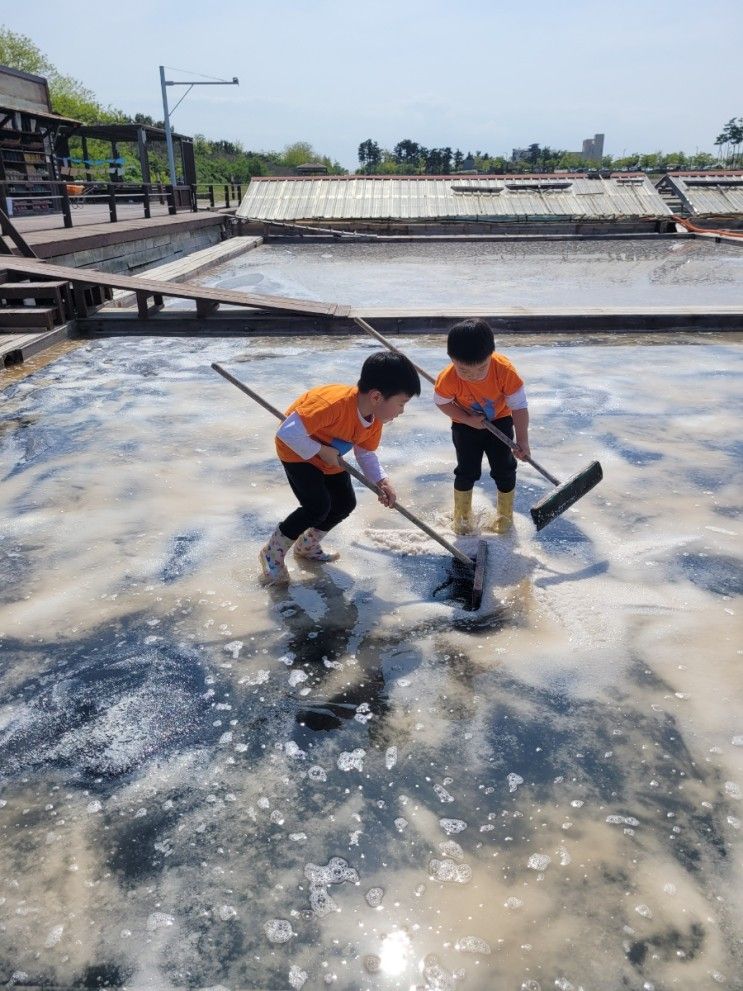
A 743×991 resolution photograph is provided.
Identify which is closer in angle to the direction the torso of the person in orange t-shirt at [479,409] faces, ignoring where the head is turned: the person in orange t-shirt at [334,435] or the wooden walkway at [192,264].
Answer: the person in orange t-shirt at [334,435]

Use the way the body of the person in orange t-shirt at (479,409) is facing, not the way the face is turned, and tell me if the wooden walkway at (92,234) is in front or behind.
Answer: behind

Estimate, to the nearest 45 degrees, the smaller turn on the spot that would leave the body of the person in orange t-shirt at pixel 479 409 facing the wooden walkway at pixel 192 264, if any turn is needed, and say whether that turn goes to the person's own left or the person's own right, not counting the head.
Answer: approximately 135° to the person's own right

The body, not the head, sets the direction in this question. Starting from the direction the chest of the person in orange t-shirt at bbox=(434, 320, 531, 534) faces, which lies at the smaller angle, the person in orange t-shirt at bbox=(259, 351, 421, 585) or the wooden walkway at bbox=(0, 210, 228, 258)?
the person in orange t-shirt at bbox=(259, 351, 421, 585)

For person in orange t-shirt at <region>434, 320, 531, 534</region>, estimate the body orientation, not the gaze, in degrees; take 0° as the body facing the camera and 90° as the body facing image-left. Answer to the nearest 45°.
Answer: approximately 0°

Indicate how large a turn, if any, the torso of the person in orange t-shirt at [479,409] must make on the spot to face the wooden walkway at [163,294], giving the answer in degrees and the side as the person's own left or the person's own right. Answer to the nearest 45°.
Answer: approximately 135° to the person's own right
